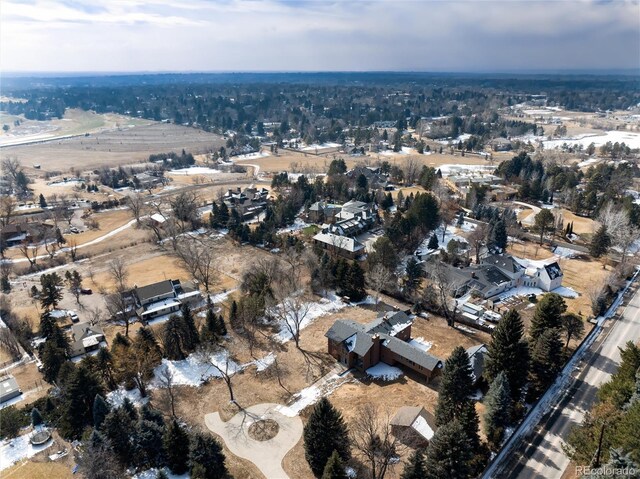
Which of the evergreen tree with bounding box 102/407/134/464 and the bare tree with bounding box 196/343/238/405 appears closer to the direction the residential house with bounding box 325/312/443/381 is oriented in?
the evergreen tree

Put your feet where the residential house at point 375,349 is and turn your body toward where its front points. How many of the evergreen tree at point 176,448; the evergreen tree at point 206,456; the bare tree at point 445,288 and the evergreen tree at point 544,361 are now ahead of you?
2

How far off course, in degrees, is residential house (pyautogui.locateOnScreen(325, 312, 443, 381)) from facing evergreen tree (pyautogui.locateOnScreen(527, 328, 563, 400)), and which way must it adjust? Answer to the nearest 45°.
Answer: approximately 135° to its left

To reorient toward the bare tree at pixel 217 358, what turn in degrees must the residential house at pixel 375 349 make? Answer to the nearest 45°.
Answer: approximately 45° to its right

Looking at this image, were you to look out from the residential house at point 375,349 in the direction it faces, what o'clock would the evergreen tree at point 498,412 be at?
The evergreen tree is roughly at 9 o'clock from the residential house.

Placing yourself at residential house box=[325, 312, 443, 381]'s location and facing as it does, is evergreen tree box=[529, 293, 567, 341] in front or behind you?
behind

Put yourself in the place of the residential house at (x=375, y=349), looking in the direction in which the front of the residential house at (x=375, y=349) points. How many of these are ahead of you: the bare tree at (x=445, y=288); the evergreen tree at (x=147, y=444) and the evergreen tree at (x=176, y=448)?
2

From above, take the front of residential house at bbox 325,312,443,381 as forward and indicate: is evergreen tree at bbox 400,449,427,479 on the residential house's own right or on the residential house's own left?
on the residential house's own left

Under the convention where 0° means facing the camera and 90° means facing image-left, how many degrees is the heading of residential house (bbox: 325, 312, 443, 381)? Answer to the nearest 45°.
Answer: approximately 45°

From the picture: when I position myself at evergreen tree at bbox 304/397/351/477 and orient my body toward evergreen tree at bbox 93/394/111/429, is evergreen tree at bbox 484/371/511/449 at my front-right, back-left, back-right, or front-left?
back-right

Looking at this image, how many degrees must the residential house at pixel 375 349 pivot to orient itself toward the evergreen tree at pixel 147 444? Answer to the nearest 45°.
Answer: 0° — it already faces it

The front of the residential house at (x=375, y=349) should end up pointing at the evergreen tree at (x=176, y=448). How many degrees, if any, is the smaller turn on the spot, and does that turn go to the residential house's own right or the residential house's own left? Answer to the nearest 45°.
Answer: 0° — it already faces it

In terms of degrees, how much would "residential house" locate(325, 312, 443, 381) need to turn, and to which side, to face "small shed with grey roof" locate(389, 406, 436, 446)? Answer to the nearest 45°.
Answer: approximately 45° to its left

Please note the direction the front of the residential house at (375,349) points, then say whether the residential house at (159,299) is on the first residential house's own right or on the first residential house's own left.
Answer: on the first residential house's own right
